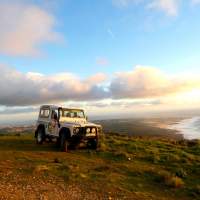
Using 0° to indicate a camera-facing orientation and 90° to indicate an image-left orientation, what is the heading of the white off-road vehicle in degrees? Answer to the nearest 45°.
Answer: approximately 315°
